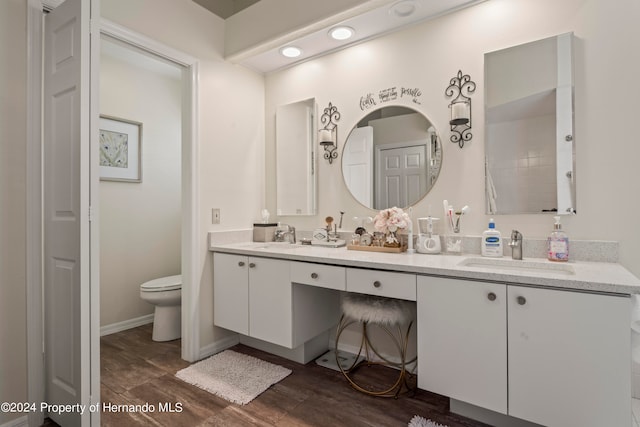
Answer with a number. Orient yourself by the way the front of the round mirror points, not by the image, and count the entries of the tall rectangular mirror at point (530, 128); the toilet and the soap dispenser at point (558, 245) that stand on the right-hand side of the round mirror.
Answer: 1

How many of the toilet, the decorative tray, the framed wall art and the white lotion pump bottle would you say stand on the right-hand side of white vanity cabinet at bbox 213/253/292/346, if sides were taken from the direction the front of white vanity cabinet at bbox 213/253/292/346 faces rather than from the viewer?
2

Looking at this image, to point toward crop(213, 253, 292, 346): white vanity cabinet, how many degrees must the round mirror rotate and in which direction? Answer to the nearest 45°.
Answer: approximately 90° to its right

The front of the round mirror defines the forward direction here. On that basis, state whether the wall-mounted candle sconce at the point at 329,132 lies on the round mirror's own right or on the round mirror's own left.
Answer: on the round mirror's own right

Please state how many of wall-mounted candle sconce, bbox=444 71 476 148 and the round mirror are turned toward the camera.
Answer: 2

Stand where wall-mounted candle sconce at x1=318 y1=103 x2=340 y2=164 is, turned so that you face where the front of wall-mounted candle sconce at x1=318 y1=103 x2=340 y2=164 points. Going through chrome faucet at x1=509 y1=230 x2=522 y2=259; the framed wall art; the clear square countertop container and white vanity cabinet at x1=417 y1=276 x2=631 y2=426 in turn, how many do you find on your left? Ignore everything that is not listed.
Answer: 3

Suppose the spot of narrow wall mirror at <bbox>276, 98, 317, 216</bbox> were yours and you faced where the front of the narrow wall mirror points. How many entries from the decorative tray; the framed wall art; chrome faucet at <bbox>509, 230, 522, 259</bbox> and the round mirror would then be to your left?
3

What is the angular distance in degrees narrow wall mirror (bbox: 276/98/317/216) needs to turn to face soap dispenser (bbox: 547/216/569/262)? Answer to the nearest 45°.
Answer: approximately 90° to its left
